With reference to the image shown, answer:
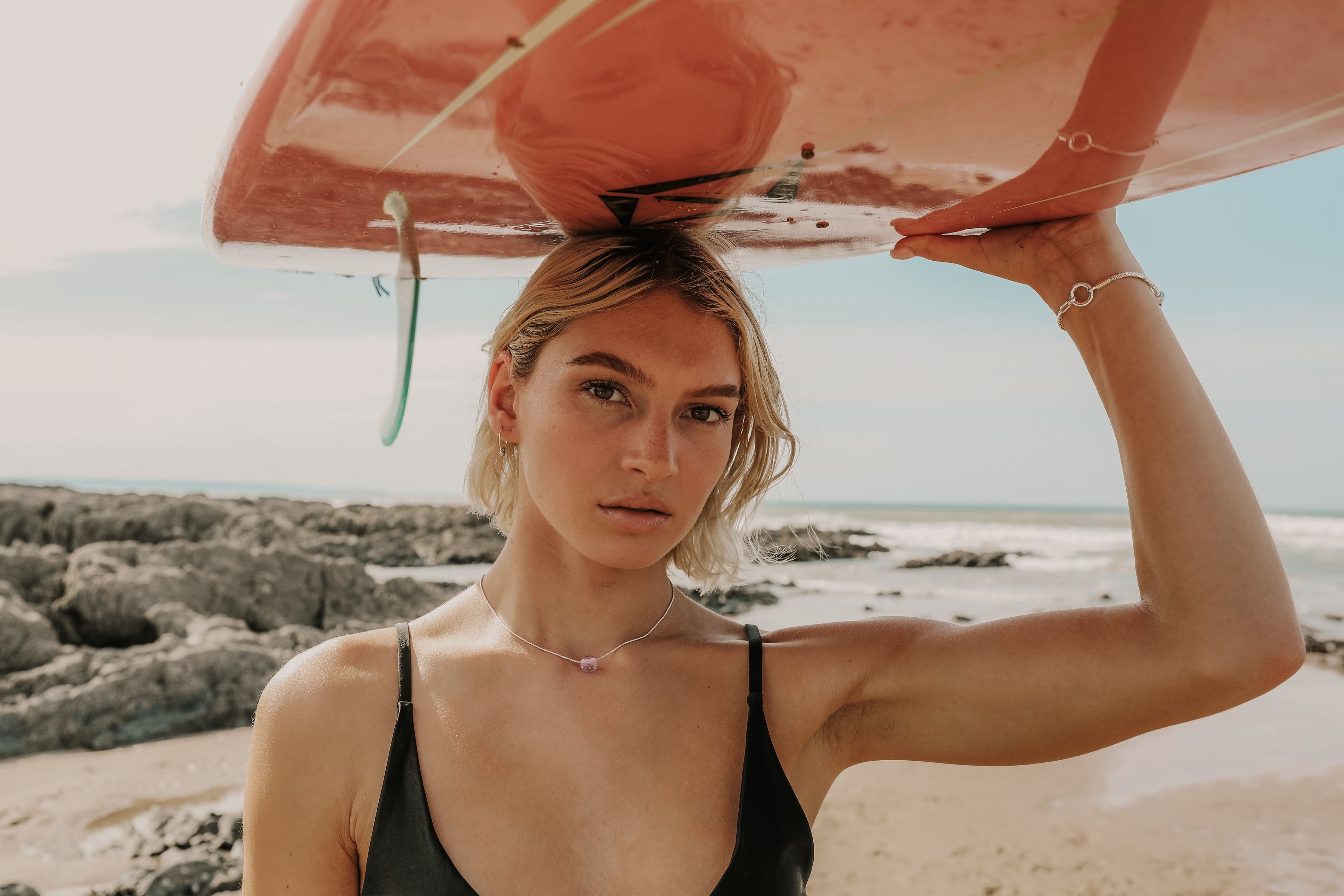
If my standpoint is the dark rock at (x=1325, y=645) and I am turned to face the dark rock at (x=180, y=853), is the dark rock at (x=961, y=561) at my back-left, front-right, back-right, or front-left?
back-right

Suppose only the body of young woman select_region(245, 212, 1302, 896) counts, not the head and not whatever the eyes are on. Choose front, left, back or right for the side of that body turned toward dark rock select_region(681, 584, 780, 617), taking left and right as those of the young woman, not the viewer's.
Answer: back

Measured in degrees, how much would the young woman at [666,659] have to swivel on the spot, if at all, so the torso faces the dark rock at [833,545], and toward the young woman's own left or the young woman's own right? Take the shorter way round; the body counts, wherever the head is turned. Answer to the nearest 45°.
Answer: approximately 180°

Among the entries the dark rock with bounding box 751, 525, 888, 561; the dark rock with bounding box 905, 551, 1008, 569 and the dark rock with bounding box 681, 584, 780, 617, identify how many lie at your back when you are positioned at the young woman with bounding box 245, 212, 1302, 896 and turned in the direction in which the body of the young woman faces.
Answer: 3

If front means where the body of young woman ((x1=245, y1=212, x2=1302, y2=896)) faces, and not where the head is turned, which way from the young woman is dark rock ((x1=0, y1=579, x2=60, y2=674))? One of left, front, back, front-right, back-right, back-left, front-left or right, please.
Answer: back-right

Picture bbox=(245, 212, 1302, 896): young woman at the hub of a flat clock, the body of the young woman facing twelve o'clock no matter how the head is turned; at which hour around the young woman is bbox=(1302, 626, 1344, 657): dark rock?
The dark rock is roughly at 7 o'clock from the young woman.

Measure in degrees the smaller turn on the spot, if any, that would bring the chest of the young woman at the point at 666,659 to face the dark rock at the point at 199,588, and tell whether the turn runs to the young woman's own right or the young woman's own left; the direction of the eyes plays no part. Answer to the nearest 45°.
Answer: approximately 135° to the young woman's own right

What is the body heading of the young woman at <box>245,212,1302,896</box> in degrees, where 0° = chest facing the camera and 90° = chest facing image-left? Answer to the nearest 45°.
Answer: approximately 0°

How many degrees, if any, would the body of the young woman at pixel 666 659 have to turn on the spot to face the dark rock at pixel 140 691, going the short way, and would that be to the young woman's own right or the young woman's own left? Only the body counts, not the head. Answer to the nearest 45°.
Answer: approximately 135° to the young woman's own right

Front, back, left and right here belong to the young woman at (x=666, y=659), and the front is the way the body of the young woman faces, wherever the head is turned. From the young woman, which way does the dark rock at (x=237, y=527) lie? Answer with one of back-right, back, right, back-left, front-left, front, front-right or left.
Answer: back-right

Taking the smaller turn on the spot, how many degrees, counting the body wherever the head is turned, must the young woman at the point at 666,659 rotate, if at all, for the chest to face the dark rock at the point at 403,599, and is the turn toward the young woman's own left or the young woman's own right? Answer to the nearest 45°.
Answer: approximately 135° to the young woman's own right

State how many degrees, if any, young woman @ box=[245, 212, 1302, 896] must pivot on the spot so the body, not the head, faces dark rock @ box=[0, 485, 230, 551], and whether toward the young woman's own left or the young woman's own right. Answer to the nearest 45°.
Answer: approximately 135° to the young woman's own right

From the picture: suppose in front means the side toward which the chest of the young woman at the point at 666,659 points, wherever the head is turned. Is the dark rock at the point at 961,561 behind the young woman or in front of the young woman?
behind

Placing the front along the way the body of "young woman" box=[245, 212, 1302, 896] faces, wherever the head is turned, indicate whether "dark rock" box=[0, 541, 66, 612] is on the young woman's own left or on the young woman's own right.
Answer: on the young woman's own right
